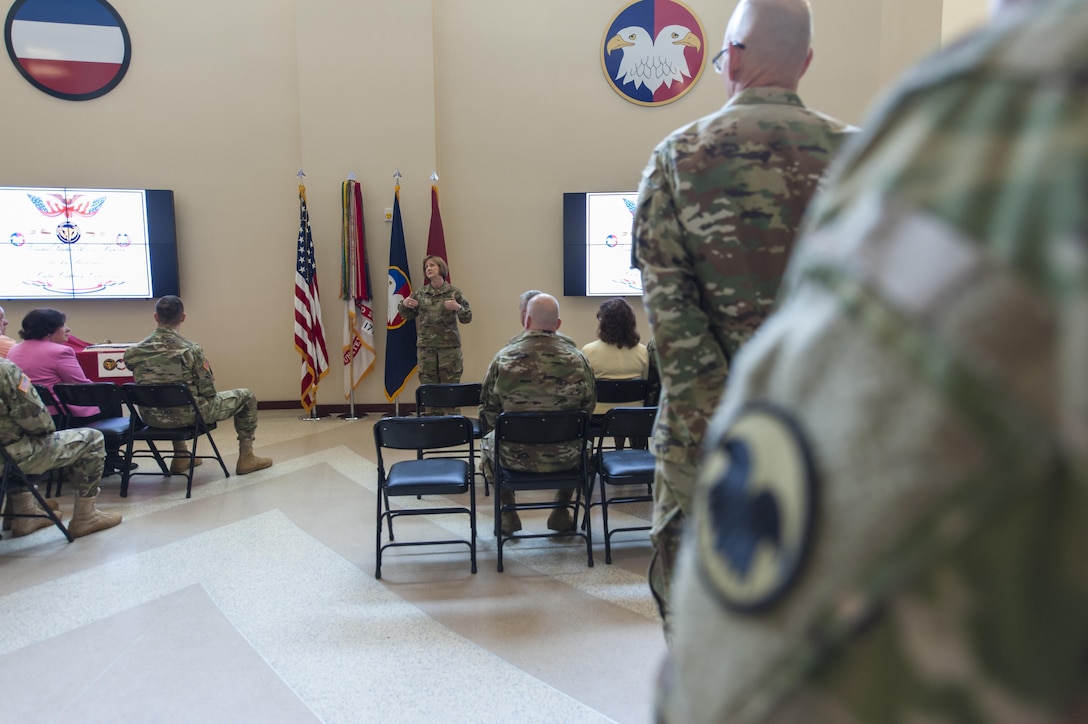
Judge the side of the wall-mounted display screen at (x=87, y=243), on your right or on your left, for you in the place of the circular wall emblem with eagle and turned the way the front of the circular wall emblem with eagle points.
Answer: on your right

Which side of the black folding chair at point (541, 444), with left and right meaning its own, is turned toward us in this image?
back

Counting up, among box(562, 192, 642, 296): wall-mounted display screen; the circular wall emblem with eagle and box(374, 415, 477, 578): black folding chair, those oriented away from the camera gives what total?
1

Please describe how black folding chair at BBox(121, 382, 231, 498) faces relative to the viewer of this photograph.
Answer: facing away from the viewer and to the right of the viewer

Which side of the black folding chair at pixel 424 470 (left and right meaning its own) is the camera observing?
back

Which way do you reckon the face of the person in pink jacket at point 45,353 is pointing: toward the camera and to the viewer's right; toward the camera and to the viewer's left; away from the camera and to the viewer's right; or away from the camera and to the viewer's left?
away from the camera and to the viewer's right

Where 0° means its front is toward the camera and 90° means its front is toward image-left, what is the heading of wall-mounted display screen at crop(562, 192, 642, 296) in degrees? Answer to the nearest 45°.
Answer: approximately 0°

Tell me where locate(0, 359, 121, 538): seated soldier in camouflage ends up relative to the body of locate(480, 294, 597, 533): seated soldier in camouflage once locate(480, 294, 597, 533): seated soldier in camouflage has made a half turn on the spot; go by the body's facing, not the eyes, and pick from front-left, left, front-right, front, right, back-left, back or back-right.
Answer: right

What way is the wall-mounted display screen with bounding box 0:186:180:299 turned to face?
toward the camera

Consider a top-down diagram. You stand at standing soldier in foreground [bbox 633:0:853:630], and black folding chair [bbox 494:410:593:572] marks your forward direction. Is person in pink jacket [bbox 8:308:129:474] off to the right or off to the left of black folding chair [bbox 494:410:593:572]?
left

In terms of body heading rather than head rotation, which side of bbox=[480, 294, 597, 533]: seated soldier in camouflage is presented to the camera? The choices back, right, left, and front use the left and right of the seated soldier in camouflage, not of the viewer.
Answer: back

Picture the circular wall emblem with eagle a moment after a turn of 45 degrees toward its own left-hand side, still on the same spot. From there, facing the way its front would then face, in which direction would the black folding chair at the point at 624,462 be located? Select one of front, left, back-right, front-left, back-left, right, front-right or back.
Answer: front-right

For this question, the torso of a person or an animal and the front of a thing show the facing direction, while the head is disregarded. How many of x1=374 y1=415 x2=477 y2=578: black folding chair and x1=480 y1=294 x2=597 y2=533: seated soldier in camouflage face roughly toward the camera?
0

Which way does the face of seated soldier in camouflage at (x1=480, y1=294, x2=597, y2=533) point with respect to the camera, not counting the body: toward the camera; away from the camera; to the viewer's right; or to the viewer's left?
away from the camera

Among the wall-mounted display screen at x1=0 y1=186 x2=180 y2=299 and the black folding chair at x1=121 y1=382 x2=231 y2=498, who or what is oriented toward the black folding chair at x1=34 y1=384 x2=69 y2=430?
the wall-mounted display screen

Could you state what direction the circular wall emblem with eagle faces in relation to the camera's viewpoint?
facing the viewer
